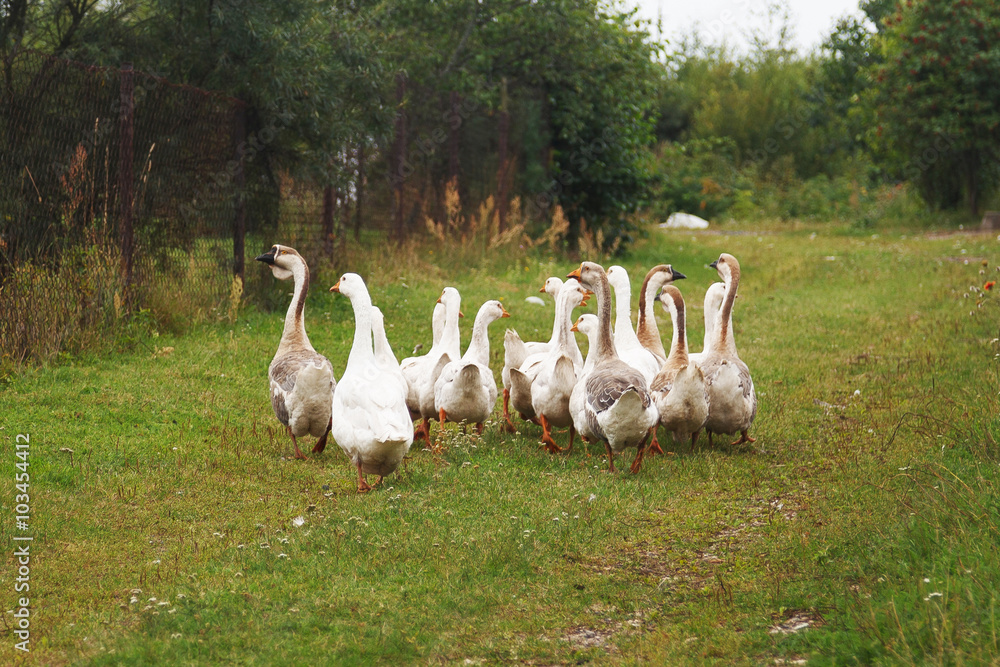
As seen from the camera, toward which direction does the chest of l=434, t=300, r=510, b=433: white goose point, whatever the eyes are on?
away from the camera

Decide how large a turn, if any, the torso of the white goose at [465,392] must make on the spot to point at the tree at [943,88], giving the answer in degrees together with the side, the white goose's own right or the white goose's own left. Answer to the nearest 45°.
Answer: approximately 45° to the white goose's own right

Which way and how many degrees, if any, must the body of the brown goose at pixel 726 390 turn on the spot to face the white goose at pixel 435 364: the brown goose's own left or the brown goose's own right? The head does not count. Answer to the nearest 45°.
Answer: approximately 90° to the brown goose's own left

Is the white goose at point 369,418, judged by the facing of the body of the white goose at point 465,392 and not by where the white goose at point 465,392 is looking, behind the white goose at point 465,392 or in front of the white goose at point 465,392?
behind

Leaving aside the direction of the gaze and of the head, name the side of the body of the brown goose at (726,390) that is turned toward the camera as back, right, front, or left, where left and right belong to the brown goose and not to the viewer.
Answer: back

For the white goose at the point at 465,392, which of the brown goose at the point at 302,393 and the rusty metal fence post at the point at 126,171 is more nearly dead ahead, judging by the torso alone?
the rusty metal fence post

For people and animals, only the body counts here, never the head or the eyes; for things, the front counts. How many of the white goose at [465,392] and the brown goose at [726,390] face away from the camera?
2

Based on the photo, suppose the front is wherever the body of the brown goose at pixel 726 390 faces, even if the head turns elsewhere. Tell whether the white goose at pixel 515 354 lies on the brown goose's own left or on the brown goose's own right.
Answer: on the brown goose's own left

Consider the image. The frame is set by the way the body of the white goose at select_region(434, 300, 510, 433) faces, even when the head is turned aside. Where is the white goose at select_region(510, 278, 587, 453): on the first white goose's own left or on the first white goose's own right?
on the first white goose's own right

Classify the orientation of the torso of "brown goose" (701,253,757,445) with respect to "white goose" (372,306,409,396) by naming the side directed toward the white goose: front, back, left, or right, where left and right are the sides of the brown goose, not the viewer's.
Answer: left
